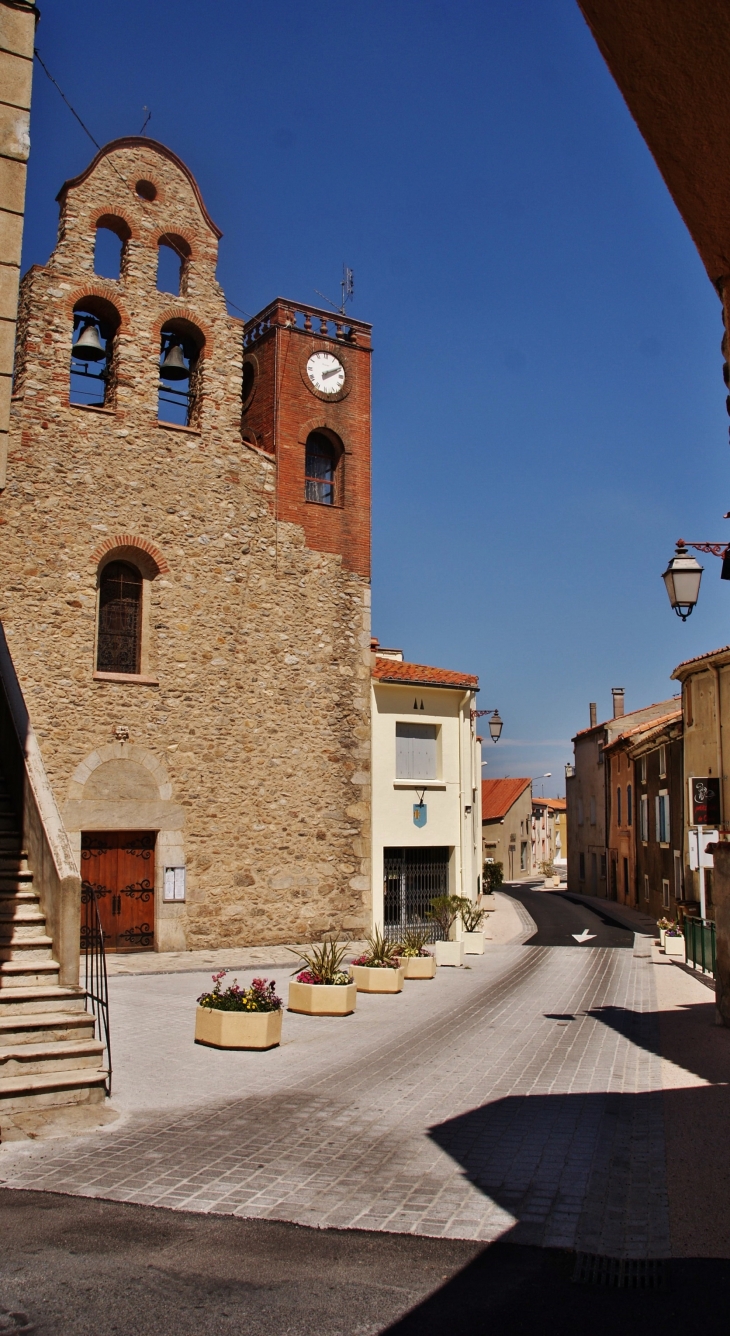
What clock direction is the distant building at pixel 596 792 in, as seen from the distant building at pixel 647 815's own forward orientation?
the distant building at pixel 596 792 is roughly at 4 o'clock from the distant building at pixel 647 815.

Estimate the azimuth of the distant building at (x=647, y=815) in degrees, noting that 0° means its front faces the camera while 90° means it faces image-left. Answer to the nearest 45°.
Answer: approximately 45°

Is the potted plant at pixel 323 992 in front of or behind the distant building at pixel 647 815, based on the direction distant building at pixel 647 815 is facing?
in front

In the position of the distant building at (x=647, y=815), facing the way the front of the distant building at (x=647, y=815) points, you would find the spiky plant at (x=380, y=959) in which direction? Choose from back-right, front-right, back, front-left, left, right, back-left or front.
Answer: front-left

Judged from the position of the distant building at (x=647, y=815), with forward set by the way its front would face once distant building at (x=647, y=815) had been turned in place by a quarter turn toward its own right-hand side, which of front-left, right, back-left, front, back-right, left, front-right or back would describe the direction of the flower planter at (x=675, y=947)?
back-left

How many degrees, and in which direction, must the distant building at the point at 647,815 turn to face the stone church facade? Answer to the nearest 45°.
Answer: approximately 45° to its left

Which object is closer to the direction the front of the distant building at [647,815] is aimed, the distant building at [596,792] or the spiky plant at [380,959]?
the spiky plant

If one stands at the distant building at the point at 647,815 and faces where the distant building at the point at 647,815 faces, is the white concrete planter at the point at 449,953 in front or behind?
in front

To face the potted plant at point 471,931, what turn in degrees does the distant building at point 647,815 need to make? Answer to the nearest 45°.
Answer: approximately 45° to its left
